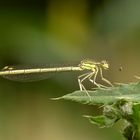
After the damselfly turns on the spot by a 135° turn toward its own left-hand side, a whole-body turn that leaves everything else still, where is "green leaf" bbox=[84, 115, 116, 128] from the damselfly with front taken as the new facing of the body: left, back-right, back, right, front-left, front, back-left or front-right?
back-right

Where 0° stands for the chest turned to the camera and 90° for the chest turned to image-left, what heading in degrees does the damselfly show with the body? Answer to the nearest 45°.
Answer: approximately 270°
